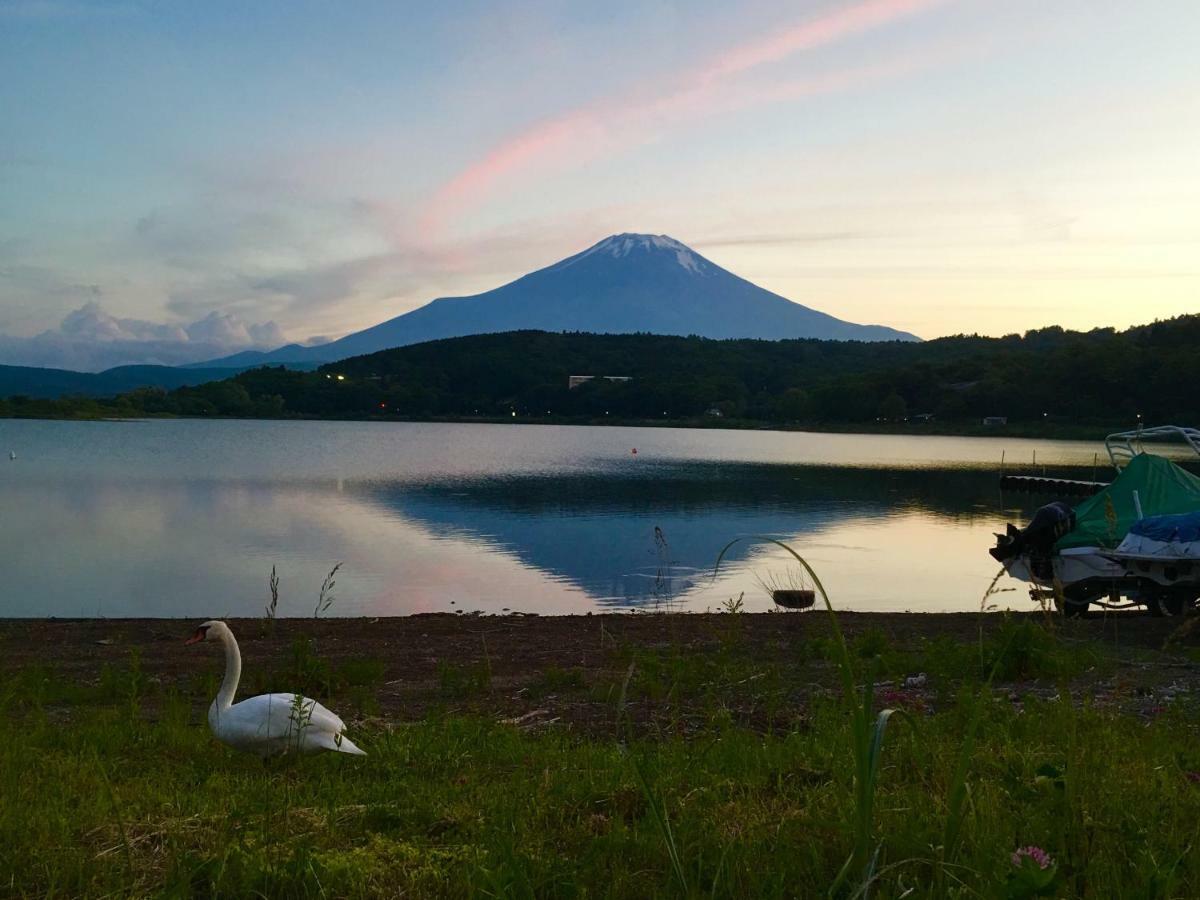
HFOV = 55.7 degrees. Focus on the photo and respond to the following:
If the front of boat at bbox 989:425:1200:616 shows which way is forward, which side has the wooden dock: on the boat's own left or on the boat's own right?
on the boat's own left

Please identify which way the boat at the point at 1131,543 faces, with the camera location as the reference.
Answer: facing to the right of the viewer

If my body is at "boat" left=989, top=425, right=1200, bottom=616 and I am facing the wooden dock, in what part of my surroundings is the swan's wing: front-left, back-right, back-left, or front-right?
back-left

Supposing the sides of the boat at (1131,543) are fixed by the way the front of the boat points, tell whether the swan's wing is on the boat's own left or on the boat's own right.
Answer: on the boat's own right
